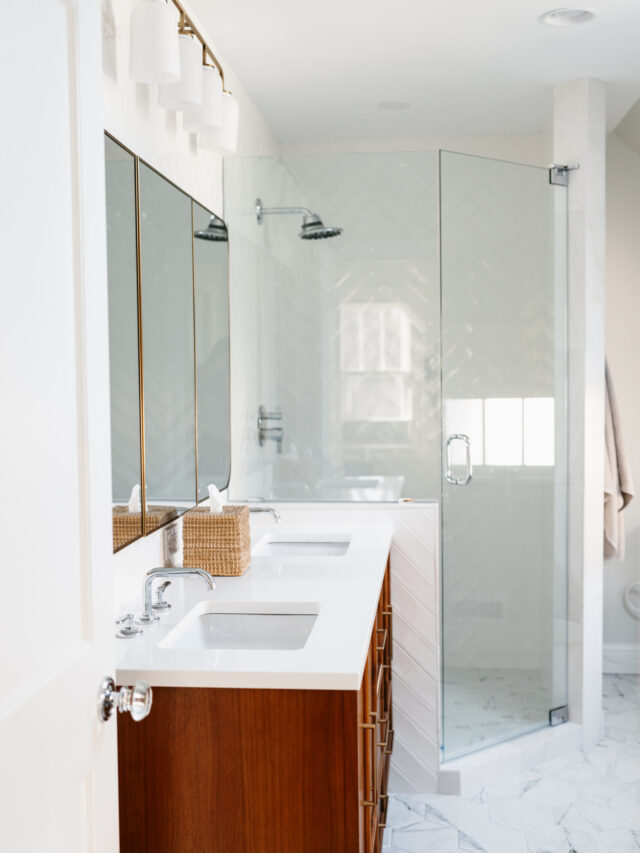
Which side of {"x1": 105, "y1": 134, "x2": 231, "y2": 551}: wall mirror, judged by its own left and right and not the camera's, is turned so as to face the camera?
right

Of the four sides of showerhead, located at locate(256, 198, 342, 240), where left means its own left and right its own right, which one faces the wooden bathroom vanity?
right

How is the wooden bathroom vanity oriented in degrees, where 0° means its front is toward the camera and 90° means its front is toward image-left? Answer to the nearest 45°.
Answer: approximately 270°

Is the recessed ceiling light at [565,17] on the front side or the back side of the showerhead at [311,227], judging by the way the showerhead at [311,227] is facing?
on the front side

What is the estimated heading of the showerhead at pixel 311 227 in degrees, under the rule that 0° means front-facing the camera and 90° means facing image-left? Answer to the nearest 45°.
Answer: approximately 270°

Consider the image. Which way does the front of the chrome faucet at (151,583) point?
to the viewer's right

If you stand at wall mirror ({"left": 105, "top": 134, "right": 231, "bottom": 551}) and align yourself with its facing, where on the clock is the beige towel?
The beige towel is roughly at 11 o'clock from the wall mirror.

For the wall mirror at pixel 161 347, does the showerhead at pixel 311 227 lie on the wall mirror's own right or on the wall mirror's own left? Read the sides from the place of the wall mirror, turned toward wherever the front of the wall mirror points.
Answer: on the wall mirror's own left

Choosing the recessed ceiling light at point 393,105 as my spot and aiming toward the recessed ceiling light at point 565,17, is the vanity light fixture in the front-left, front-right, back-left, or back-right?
front-right

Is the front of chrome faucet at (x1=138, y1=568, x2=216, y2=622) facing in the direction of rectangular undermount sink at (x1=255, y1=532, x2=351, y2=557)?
no

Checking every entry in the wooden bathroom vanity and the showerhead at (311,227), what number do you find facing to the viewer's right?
2

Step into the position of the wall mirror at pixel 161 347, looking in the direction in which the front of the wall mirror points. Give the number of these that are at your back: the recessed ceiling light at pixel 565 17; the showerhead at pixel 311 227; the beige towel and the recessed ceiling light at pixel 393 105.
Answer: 0

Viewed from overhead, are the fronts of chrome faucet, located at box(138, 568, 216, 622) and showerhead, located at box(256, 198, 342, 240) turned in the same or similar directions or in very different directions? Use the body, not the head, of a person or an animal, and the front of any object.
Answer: same or similar directions

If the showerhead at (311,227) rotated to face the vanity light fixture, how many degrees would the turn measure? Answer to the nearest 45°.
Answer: approximately 90° to its right
